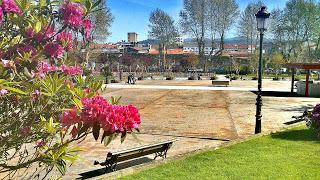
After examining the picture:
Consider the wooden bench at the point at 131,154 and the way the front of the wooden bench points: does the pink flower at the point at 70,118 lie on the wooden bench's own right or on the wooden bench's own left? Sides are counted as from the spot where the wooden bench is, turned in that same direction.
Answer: on the wooden bench's own left

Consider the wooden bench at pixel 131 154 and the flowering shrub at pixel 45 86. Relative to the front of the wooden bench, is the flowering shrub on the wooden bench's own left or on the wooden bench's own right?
on the wooden bench's own left

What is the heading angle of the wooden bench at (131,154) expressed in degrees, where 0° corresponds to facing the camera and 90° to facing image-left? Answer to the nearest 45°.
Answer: approximately 135°

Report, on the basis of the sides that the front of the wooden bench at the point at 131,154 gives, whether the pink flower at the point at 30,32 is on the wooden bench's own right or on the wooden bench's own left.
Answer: on the wooden bench's own left
